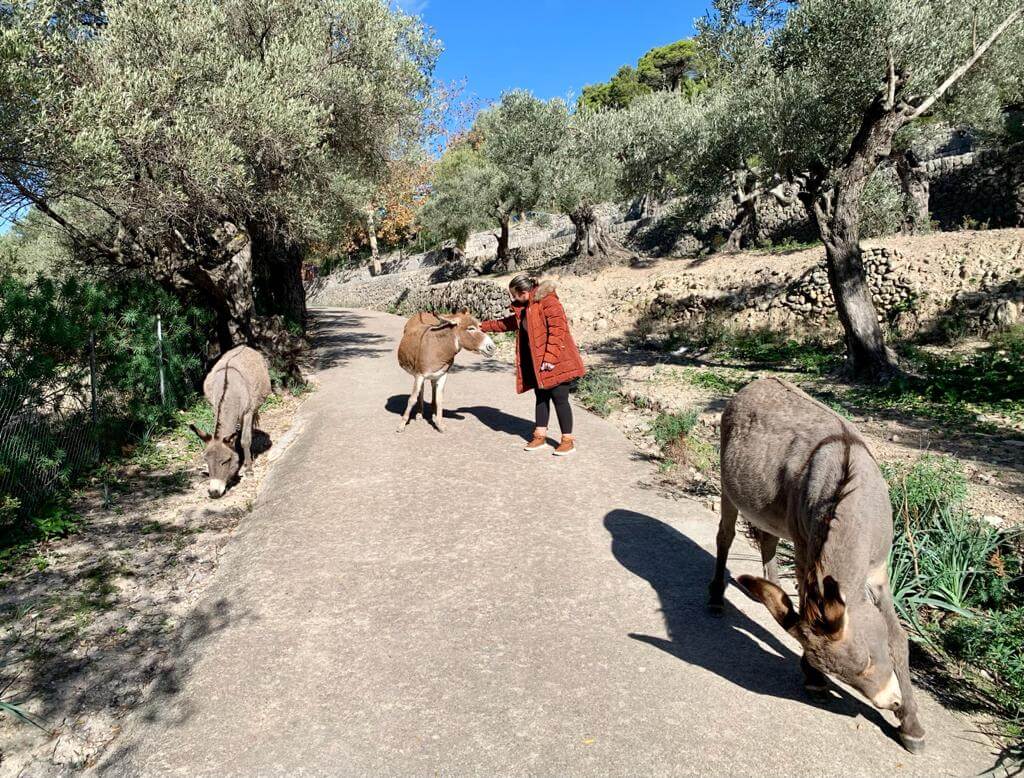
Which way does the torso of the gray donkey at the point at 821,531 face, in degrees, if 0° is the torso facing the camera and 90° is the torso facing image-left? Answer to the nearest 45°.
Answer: approximately 315°

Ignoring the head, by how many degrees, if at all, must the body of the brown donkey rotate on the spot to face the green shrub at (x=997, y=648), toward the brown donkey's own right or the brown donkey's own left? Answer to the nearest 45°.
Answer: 0° — it already faces it

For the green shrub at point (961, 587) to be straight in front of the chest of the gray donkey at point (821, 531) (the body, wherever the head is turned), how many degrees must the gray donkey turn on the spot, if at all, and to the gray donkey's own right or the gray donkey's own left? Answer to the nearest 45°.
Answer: approximately 90° to the gray donkey's own left

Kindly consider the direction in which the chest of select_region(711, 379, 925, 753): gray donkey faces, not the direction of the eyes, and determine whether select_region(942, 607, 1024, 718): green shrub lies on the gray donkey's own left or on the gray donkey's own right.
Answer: on the gray donkey's own left

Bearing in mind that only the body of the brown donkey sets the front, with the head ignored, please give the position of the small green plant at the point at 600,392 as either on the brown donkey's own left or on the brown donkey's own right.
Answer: on the brown donkey's own left

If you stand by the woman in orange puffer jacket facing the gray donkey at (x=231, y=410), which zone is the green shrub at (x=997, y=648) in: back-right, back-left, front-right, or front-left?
back-left

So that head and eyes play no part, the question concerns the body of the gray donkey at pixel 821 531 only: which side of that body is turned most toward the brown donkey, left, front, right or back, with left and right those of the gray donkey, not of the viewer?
back

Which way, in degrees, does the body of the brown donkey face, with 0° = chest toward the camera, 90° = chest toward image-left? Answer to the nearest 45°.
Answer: approximately 315°

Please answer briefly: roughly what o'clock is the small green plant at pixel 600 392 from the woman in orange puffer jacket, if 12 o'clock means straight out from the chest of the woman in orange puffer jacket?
The small green plant is roughly at 5 o'clock from the woman in orange puffer jacket.
